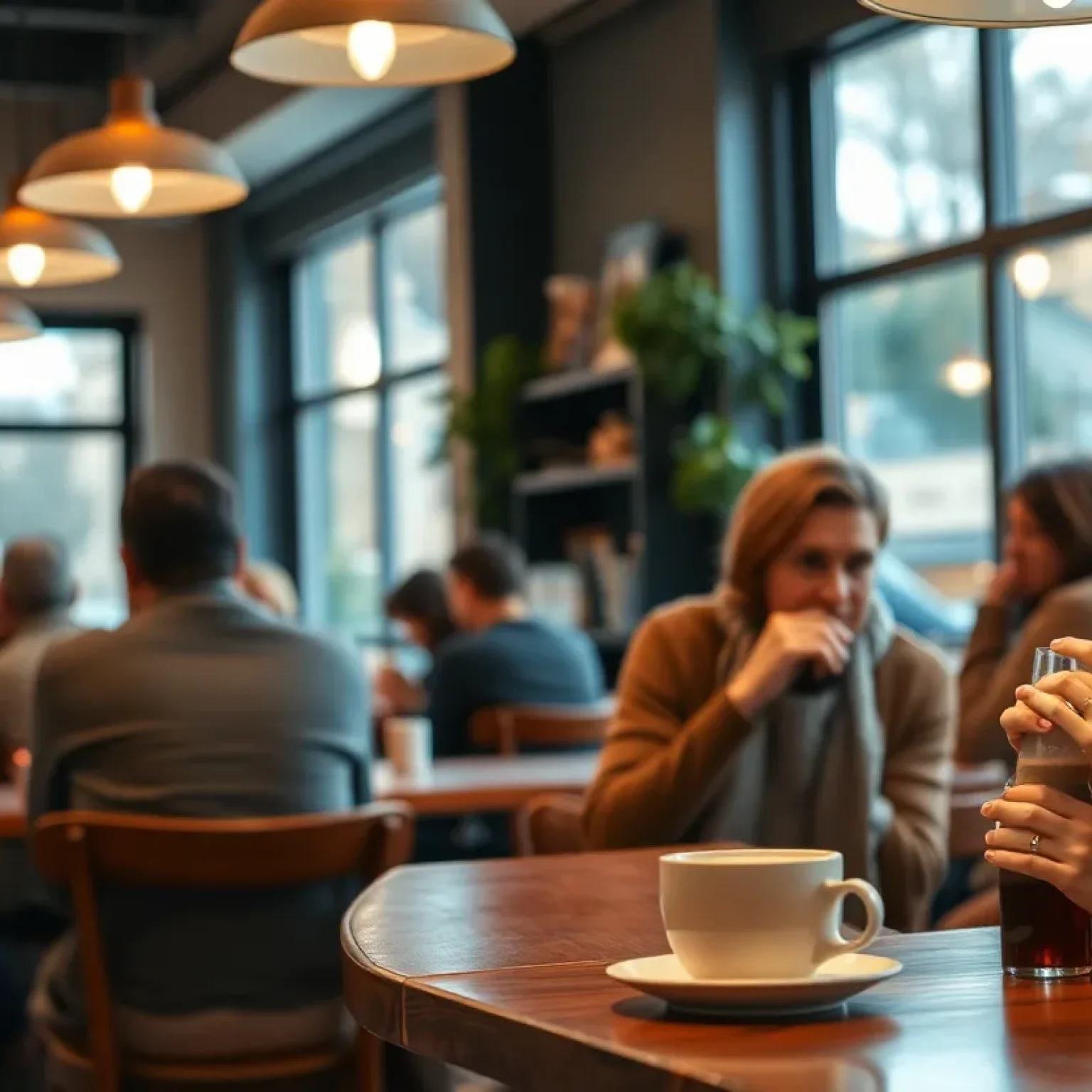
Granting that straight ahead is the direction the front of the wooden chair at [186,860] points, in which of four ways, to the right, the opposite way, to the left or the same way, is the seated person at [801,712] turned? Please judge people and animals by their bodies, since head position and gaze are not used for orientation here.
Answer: the opposite way

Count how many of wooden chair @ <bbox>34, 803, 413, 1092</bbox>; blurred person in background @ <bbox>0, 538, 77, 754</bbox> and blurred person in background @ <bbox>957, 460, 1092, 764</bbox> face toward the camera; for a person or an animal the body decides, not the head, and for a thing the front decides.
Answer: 0

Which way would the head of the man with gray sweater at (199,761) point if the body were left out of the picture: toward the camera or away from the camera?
away from the camera

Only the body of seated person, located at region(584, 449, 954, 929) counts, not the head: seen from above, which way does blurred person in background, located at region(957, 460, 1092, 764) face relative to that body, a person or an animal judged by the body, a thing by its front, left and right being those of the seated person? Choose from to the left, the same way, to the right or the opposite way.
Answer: to the right

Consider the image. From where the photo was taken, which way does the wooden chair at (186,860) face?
away from the camera

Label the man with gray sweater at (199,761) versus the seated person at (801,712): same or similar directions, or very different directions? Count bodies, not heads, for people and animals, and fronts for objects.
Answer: very different directions

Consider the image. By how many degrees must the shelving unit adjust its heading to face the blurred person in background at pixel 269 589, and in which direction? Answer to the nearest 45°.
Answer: approximately 45° to its right

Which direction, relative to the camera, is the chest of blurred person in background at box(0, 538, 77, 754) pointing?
away from the camera

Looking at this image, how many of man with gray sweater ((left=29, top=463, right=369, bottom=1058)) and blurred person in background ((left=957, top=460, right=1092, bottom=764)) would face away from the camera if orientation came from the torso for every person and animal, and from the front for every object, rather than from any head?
1

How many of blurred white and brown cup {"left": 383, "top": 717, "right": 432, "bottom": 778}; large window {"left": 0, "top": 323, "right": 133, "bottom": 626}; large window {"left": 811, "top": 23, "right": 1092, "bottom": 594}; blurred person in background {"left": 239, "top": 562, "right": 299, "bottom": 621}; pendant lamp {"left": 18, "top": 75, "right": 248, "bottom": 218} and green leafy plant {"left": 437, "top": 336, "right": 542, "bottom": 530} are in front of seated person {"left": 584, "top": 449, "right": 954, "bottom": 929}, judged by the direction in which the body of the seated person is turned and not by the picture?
0

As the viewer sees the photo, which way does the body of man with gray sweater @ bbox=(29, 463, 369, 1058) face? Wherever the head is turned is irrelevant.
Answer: away from the camera

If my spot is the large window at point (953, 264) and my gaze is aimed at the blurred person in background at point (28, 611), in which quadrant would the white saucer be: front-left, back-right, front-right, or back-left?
front-left

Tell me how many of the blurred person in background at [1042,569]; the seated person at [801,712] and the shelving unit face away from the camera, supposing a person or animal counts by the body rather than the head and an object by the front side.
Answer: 0

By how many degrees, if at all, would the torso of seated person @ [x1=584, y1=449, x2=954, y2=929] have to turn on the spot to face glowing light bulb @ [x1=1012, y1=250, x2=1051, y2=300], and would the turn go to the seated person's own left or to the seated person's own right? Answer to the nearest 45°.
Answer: approximately 180°

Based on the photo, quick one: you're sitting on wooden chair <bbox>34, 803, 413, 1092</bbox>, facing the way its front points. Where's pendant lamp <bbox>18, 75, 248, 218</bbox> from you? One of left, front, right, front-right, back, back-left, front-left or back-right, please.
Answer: front

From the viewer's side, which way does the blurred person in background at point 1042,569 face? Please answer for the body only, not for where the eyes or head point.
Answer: to the viewer's left

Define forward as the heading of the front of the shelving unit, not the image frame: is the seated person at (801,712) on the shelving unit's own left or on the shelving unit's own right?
on the shelving unit's own left

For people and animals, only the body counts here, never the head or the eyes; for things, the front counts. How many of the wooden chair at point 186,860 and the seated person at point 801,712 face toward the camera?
1

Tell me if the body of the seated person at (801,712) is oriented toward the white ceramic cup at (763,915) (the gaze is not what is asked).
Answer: yes

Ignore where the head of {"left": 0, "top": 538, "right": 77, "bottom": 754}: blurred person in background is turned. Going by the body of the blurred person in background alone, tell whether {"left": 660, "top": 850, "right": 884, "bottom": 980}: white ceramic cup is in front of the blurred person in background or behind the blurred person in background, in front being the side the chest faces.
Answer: behind
